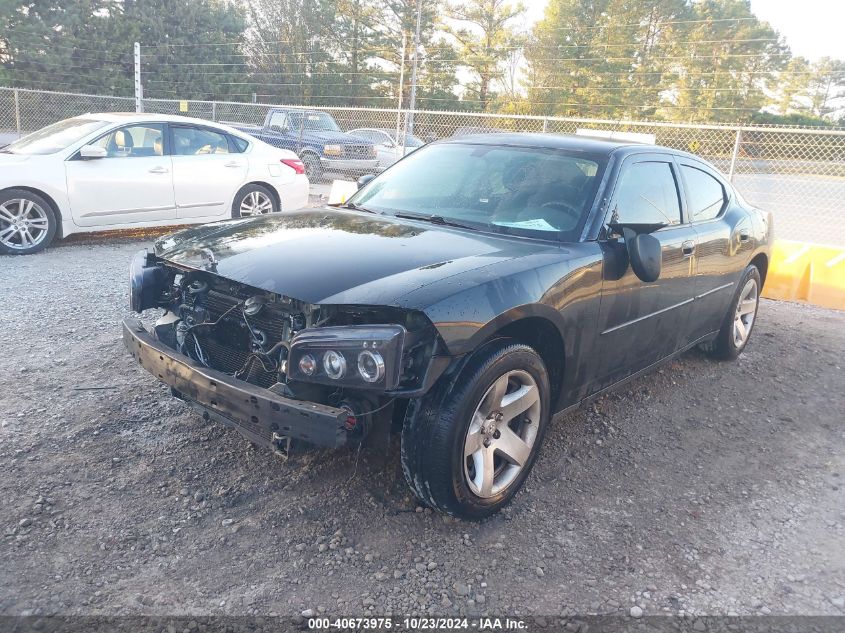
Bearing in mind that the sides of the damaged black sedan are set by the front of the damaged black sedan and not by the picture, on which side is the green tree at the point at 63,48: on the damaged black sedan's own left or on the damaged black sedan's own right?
on the damaged black sedan's own right

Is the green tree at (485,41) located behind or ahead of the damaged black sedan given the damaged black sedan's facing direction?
behind

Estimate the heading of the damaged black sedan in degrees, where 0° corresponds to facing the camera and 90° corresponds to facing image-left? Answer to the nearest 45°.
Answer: approximately 45°

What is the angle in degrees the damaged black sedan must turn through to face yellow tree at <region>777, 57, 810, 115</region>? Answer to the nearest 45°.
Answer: approximately 180°

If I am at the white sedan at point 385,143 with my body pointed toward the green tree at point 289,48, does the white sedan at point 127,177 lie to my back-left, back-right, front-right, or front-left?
back-left

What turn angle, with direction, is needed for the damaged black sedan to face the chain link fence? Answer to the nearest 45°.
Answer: approximately 180°

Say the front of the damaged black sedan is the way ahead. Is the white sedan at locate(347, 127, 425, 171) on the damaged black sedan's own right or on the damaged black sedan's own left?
on the damaged black sedan's own right

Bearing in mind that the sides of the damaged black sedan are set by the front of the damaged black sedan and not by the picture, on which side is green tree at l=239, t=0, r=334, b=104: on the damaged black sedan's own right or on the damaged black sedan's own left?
on the damaged black sedan's own right

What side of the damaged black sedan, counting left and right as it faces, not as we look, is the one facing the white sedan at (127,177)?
right

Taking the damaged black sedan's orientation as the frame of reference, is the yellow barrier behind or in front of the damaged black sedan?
behind

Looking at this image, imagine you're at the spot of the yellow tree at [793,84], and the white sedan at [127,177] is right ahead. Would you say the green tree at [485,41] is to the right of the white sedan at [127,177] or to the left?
right
